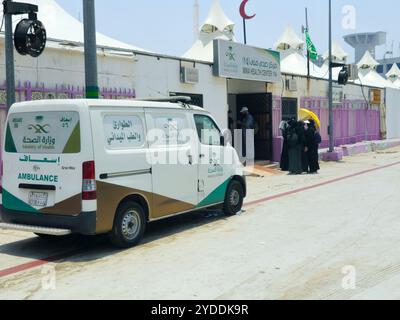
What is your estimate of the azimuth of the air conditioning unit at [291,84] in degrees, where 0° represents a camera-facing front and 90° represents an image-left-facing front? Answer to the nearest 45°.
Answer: approximately 315°

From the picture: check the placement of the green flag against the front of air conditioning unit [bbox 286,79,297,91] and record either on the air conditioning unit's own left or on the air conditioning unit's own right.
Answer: on the air conditioning unit's own left

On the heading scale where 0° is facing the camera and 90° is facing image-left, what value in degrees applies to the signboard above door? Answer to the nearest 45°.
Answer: approximately 315°

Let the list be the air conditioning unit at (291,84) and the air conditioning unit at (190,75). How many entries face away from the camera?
0

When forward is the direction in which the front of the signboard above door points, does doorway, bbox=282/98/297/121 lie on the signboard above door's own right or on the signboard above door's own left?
on the signboard above door's own left

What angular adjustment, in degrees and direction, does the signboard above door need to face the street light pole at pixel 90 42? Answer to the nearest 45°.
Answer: approximately 45° to its right

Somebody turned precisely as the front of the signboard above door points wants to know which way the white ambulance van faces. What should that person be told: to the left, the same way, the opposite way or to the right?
to the left

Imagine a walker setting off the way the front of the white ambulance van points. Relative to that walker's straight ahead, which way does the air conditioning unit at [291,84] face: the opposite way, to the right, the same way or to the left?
to the right

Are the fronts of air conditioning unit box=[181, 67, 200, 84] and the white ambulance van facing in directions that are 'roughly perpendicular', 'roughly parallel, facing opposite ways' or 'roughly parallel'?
roughly perpendicular

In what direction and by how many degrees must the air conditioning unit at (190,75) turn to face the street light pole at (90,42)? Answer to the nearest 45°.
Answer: approximately 45° to its right
